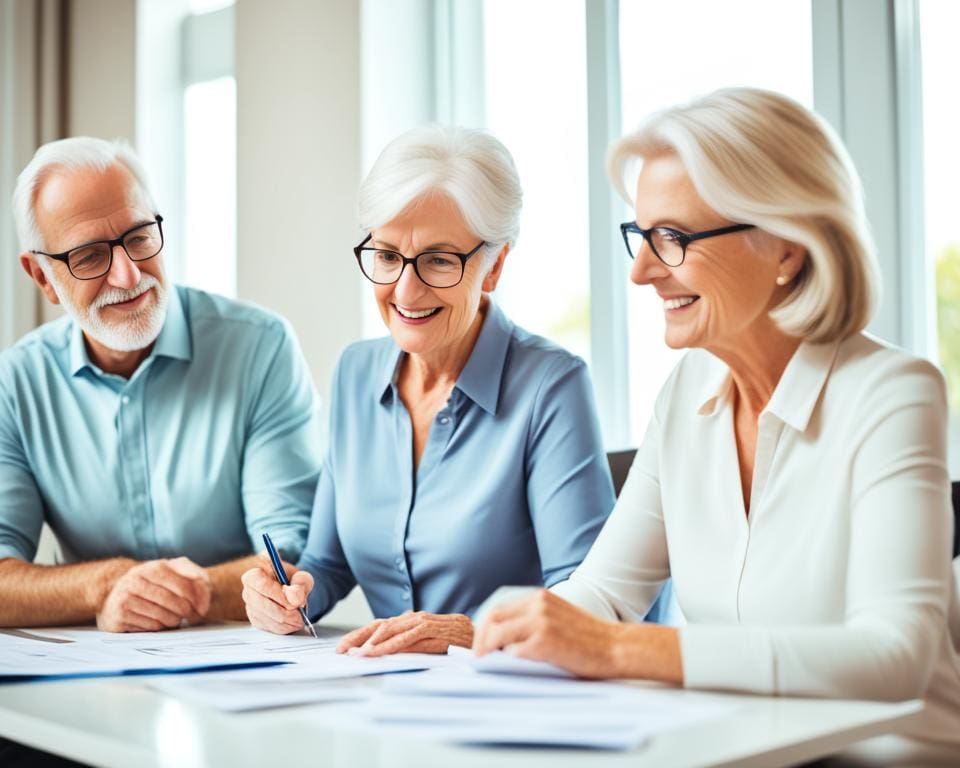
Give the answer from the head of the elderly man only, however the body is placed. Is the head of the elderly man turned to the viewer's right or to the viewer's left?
to the viewer's right

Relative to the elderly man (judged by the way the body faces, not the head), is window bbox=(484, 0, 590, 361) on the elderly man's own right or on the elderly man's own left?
on the elderly man's own left

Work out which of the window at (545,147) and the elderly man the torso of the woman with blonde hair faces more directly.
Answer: the elderly man

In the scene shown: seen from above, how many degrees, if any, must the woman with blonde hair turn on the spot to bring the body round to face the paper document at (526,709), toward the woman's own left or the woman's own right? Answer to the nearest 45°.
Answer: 0° — they already face it

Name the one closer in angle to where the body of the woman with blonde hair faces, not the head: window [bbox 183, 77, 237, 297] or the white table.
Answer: the white table

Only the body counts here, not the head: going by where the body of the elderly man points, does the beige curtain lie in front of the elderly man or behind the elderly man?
behind

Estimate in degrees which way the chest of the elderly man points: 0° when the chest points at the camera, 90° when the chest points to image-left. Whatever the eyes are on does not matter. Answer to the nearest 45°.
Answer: approximately 0°

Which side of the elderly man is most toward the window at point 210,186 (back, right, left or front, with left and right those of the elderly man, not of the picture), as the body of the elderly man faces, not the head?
back

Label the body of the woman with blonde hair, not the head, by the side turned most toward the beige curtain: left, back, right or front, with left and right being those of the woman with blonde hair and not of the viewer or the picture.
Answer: right

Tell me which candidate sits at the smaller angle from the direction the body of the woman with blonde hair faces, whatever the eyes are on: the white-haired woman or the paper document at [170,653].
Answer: the paper document

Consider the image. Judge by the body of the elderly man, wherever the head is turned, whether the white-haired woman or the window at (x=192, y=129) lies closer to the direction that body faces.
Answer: the white-haired woman
